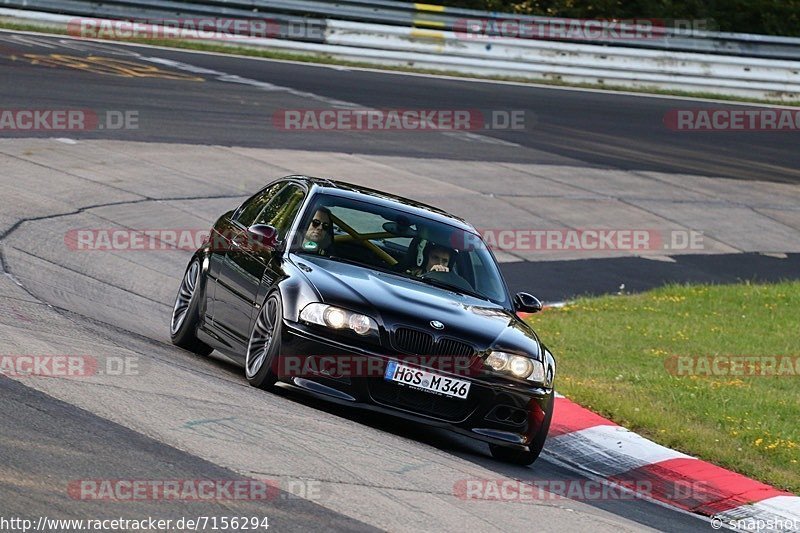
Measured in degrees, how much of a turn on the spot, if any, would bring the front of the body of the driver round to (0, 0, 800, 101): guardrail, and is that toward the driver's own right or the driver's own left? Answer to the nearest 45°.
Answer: approximately 135° to the driver's own left

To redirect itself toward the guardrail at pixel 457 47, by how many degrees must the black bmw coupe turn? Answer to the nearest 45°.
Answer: approximately 135° to its left

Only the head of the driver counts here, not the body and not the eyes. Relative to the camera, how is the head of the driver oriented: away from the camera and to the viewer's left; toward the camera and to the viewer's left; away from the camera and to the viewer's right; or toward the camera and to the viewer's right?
toward the camera and to the viewer's right

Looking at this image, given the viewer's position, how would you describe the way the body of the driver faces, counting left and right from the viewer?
facing the viewer and to the right of the viewer

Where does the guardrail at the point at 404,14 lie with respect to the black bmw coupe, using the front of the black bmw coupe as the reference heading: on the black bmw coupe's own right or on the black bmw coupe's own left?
on the black bmw coupe's own left
